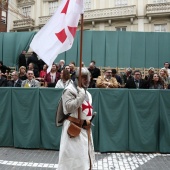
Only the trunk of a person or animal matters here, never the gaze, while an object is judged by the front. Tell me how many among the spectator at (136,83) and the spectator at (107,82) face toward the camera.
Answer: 2

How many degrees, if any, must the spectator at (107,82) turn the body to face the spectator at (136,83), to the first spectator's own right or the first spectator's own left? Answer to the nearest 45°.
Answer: approximately 135° to the first spectator's own left

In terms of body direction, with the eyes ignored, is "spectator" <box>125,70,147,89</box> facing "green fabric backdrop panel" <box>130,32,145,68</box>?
no

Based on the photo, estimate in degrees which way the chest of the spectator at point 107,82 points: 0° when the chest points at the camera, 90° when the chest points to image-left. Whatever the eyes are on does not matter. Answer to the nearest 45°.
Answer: approximately 0°

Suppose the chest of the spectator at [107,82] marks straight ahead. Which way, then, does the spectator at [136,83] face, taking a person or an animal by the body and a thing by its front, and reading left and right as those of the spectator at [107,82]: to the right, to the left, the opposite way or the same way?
the same way

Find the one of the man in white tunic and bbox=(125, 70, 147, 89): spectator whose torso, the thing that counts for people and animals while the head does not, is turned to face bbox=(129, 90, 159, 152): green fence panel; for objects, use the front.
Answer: the spectator

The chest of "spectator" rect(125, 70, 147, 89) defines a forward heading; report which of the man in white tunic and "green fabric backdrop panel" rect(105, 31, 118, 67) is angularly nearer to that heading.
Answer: the man in white tunic

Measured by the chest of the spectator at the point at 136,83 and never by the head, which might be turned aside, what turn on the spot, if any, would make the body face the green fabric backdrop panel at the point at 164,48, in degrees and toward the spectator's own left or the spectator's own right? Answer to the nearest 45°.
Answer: approximately 180°

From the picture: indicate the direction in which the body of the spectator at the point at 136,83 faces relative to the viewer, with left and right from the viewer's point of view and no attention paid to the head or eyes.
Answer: facing the viewer

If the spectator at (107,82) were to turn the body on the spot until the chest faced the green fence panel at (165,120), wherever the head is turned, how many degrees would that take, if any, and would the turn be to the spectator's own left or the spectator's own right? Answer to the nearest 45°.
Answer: approximately 45° to the spectator's own left

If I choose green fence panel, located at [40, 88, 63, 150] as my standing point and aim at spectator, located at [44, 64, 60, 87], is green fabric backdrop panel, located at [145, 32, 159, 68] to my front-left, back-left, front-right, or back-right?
front-right

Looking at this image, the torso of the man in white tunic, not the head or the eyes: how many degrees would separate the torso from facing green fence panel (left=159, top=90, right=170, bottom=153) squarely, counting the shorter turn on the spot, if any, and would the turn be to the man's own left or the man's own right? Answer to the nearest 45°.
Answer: approximately 90° to the man's own left

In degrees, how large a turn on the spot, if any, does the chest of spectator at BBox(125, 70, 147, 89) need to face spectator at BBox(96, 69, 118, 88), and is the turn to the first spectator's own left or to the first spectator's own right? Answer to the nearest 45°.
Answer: approximately 45° to the first spectator's own right

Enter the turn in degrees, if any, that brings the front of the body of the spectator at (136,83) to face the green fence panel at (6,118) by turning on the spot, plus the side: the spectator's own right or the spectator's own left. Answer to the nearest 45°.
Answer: approximately 45° to the spectator's own right

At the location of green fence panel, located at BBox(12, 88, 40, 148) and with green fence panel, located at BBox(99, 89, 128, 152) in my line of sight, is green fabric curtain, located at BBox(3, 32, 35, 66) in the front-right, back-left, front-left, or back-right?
back-left

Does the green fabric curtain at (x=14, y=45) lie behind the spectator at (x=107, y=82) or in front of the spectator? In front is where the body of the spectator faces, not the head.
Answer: behind
